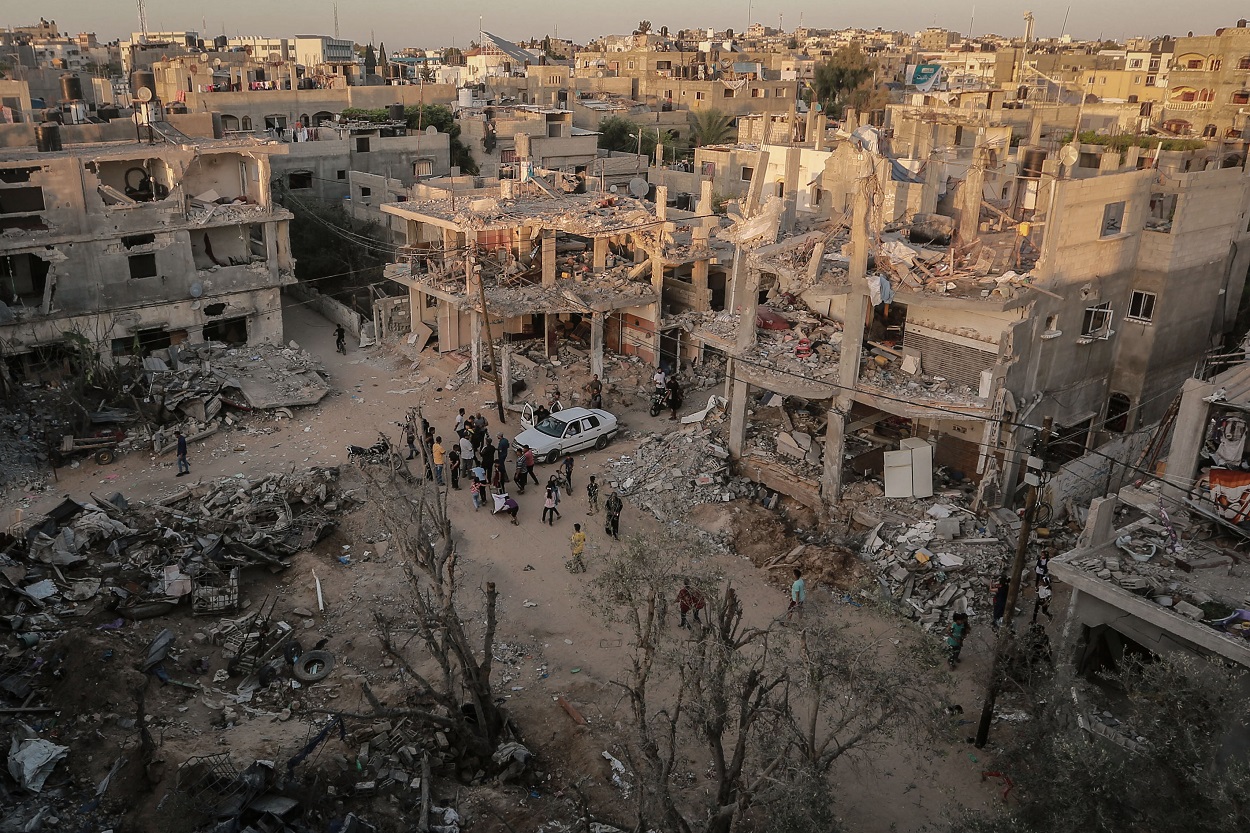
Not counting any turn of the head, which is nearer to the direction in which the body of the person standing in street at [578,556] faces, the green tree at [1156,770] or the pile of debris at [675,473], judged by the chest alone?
the pile of debris

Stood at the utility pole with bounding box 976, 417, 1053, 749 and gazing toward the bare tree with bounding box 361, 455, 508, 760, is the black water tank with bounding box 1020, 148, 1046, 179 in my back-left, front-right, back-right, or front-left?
back-right

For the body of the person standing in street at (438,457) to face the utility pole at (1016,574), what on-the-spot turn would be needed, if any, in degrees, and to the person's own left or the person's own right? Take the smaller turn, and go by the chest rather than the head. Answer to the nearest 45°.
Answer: approximately 45° to the person's own right

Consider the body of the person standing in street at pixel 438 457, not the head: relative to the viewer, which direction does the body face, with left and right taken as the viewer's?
facing to the right of the viewer

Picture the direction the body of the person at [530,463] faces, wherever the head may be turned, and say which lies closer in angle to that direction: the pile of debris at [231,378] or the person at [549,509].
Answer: the pile of debris

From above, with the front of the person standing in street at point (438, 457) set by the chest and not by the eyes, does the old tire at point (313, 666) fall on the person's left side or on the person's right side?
on the person's right side
